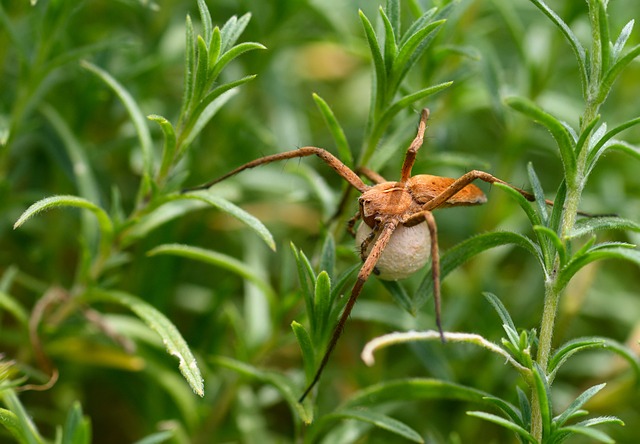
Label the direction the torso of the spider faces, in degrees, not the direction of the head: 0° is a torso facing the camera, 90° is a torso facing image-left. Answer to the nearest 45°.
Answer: approximately 45°
